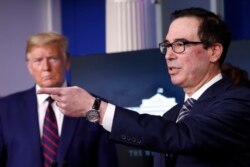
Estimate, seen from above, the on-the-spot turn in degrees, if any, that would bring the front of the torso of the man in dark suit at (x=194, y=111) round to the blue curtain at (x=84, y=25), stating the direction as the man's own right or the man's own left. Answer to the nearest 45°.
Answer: approximately 135° to the man's own right

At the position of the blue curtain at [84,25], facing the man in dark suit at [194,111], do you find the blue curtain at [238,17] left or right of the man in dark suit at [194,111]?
left

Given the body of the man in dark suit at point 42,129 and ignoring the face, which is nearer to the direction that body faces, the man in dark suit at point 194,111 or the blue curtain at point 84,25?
the man in dark suit

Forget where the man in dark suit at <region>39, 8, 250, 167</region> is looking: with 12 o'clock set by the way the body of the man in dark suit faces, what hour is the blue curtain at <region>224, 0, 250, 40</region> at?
The blue curtain is roughly at 5 o'clock from the man in dark suit.

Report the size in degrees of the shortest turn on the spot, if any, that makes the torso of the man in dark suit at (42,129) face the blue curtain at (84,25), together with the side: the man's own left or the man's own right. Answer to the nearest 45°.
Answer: approximately 180°

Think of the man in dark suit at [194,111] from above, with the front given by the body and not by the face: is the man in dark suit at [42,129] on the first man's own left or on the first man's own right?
on the first man's own right

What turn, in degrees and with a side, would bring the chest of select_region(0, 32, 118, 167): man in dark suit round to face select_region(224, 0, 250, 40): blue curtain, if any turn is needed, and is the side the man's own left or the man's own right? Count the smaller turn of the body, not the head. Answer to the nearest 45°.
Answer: approximately 135° to the man's own left

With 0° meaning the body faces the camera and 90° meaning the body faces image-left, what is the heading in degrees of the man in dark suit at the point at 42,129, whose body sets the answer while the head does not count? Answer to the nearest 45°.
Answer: approximately 0°

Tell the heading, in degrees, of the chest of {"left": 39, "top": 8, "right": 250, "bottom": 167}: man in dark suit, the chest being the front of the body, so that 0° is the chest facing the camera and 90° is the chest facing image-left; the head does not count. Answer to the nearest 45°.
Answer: approximately 45°
